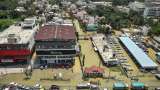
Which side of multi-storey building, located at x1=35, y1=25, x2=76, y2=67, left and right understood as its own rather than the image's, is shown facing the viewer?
front
